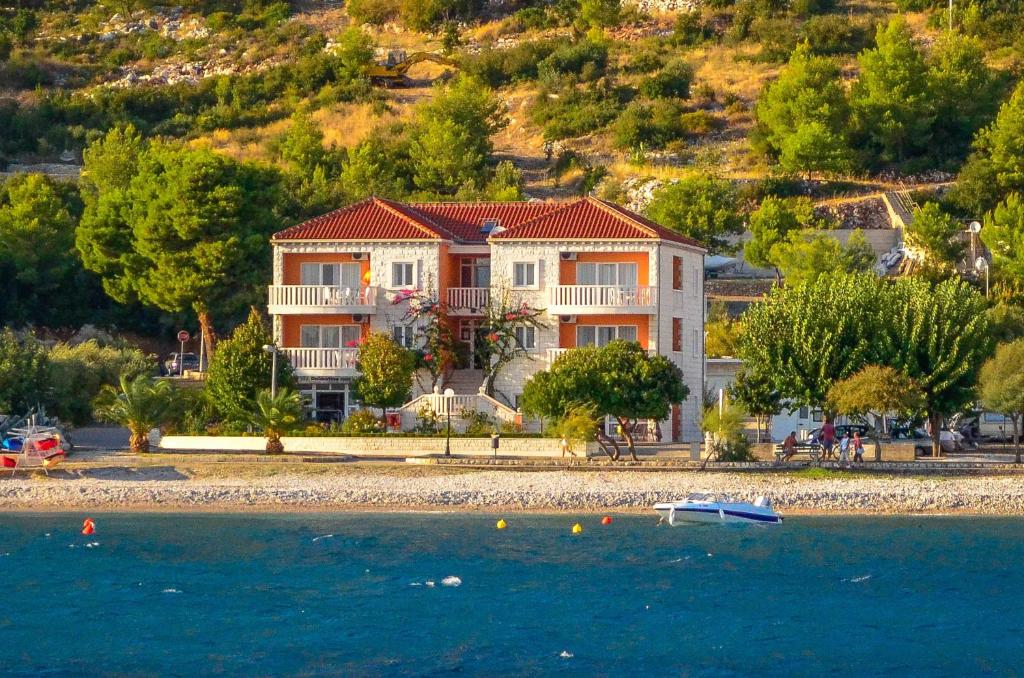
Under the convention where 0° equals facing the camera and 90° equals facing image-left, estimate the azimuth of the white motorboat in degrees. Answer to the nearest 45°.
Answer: approximately 90°
